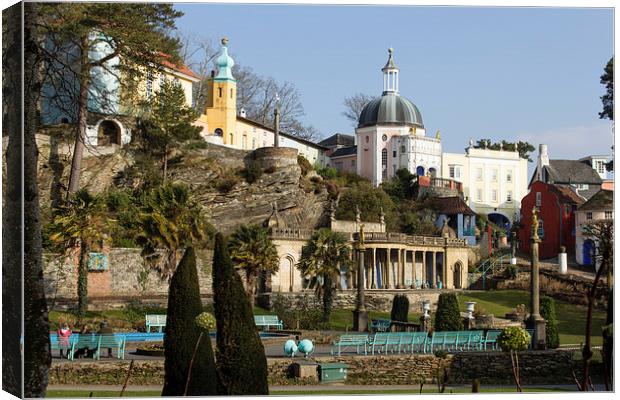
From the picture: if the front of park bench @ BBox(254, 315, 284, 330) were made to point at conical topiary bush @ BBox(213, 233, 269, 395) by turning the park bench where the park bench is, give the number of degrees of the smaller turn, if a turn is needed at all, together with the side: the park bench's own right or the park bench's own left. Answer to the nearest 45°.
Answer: approximately 45° to the park bench's own right

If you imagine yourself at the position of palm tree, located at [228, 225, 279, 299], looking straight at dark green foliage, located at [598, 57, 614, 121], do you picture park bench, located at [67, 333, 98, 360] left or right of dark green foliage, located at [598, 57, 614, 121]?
right

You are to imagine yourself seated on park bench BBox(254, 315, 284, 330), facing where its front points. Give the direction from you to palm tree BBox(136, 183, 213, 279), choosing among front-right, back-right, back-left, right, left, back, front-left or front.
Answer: back

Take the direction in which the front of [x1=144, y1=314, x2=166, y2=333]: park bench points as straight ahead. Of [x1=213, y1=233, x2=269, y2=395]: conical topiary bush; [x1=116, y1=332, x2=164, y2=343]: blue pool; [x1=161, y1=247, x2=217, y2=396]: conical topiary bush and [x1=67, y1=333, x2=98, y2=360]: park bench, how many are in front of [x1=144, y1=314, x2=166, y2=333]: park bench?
4

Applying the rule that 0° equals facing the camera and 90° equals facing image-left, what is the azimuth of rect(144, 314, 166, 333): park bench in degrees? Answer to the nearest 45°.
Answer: approximately 0°

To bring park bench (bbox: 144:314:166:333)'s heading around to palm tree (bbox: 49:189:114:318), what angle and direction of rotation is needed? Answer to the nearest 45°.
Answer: approximately 135° to its right

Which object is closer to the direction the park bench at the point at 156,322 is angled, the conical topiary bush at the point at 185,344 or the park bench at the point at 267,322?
the conical topiary bush

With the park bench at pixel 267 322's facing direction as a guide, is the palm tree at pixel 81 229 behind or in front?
behind

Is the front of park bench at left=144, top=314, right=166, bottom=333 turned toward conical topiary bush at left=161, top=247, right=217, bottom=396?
yes

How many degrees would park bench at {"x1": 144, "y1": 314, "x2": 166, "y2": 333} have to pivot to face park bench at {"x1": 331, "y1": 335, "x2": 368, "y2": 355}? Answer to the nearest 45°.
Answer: approximately 45° to its left
